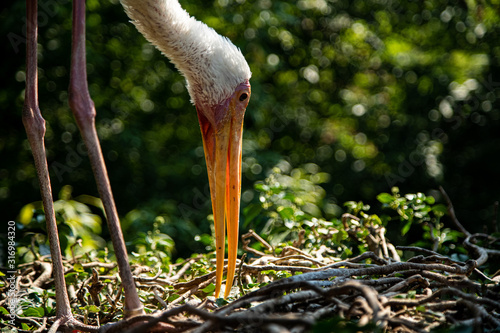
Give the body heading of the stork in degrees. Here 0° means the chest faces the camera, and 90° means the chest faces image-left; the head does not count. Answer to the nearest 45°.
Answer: approximately 270°
